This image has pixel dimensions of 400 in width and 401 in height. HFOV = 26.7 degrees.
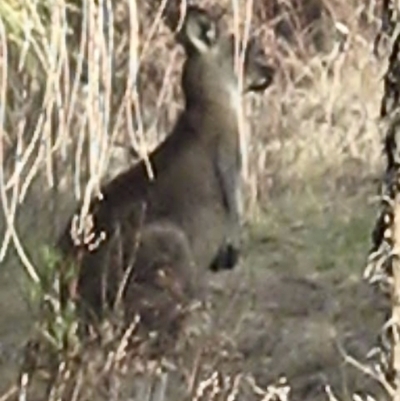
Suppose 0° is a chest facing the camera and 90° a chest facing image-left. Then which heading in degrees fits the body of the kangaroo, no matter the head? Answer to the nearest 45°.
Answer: approximately 270°
